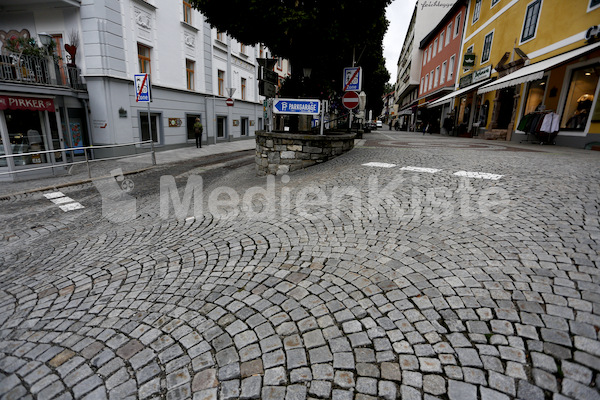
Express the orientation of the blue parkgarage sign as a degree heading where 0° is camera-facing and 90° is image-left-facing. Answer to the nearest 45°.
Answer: approximately 0°

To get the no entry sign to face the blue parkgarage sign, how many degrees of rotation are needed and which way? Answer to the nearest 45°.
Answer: approximately 45° to its right

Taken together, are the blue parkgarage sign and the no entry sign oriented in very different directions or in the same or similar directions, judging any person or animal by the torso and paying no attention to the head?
same or similar directions

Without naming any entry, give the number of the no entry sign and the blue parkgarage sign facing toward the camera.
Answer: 2

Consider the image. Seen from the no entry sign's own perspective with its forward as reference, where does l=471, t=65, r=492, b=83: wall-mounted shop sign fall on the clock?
The wall-mounted shop sign is roughly at 7 o'clock from the no entry sign.

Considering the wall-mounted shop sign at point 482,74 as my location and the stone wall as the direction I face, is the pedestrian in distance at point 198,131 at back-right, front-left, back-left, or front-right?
front-right

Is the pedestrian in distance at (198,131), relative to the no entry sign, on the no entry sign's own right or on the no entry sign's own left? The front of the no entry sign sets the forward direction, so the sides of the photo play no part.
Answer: on the no entry sign's own right

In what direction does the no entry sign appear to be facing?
toward the camera
